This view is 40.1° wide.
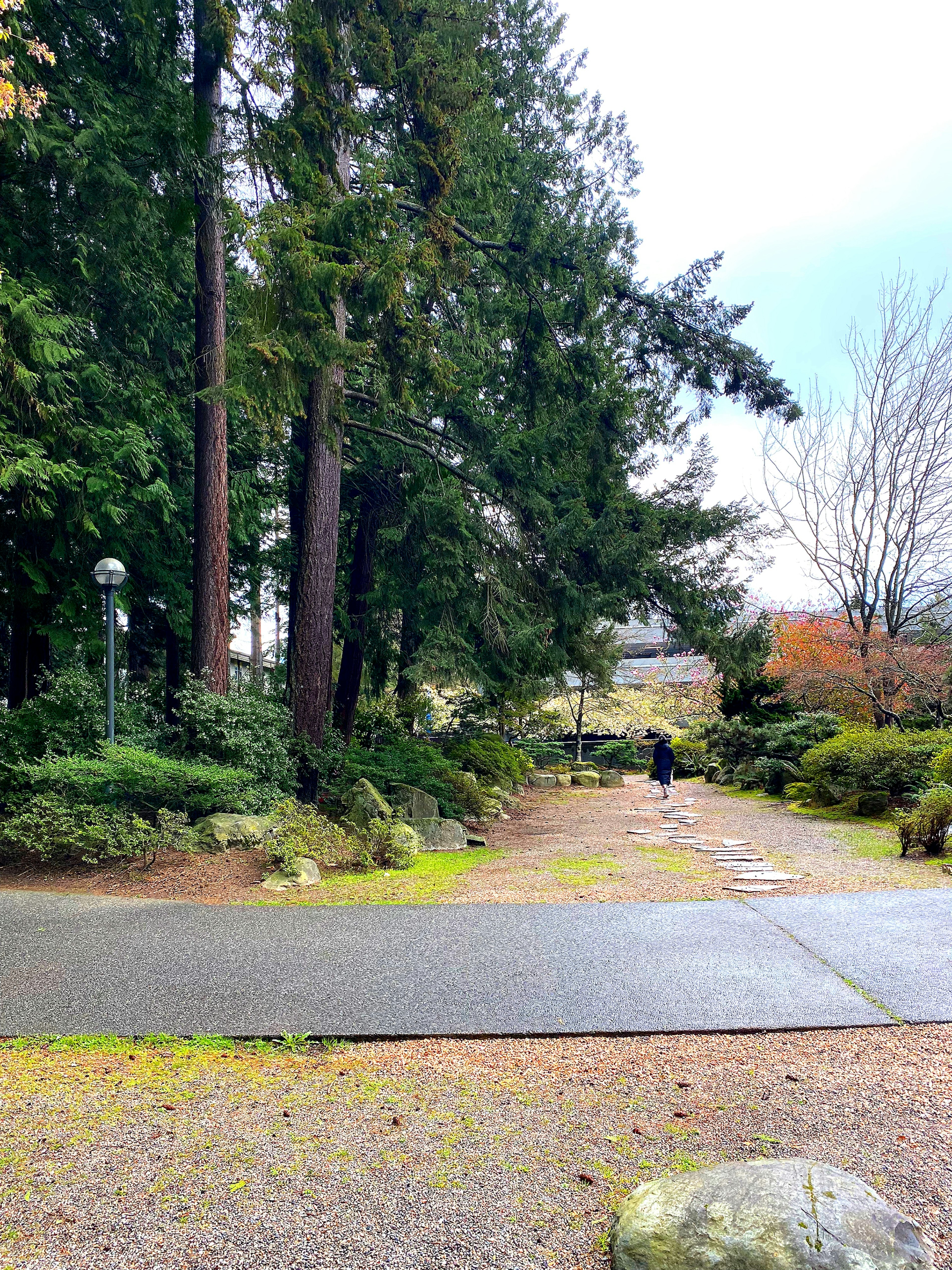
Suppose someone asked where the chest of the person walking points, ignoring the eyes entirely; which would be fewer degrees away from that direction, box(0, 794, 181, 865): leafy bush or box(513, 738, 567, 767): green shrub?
the green shrub

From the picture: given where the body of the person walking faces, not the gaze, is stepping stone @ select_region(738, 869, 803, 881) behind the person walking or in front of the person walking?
behind

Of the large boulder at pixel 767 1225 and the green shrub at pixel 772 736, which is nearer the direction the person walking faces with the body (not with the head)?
the green shrub

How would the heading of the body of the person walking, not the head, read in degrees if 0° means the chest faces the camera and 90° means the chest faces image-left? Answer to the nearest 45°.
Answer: approximately 180°
